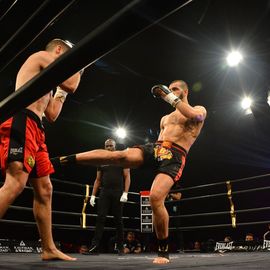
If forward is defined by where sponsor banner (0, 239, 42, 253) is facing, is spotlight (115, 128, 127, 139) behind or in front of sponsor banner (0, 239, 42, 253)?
behind

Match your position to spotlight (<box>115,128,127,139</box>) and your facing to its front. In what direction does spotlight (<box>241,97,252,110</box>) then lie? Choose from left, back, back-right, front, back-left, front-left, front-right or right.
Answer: front-left

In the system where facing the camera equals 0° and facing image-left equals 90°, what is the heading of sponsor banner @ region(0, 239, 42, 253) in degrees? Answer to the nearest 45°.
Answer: approximately 0°

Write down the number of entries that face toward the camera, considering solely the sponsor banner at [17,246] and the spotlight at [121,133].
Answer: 2

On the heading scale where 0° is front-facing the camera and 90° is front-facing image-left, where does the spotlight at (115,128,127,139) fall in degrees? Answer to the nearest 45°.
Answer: approximately 0°

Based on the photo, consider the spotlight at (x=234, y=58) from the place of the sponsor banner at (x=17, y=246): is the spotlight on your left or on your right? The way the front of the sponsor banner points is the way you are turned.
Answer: on your left

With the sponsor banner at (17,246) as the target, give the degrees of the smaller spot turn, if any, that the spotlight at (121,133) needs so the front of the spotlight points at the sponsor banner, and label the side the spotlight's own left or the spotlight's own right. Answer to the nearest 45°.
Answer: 0° — it already faces it
